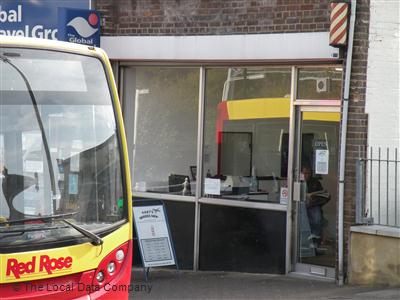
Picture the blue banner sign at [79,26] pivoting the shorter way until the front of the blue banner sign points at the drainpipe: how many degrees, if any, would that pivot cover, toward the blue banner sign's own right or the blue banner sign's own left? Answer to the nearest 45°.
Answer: approximately 45° to the blue banner sign's own left

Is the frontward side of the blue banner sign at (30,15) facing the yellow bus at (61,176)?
yes

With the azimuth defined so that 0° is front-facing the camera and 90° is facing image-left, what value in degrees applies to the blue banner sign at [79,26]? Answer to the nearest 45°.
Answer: approximately 0°

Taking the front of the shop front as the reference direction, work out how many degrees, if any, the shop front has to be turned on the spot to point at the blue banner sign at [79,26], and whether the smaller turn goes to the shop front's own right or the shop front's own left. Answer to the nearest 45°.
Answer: approximately 90° to the shop front's own right

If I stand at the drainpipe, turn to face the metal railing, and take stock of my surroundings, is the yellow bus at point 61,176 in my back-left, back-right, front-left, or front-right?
back-right

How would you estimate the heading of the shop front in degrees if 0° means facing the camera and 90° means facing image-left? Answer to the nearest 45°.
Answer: approximately 0°

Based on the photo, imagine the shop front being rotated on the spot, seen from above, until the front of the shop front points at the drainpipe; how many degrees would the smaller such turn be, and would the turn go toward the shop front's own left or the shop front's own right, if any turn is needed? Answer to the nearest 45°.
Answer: approximately 45° to the shop front's own left

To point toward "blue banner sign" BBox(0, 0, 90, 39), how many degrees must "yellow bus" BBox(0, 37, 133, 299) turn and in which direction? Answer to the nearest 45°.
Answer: approximately 135° to its left
